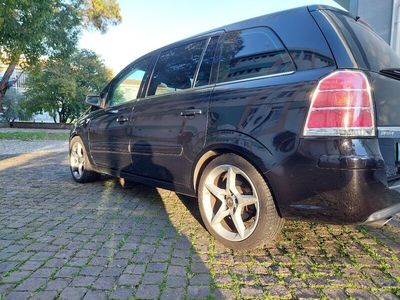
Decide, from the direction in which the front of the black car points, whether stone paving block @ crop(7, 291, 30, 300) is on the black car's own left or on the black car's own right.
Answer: on the black car's own left

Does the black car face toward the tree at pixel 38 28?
yes

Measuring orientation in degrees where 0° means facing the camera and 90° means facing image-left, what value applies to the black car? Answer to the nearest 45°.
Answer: approximately 135°

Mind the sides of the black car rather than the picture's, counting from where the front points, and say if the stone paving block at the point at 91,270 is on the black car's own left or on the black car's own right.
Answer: on the black car's own left

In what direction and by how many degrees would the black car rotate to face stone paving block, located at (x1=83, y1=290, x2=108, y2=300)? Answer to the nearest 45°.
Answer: approximately 90° to its left
